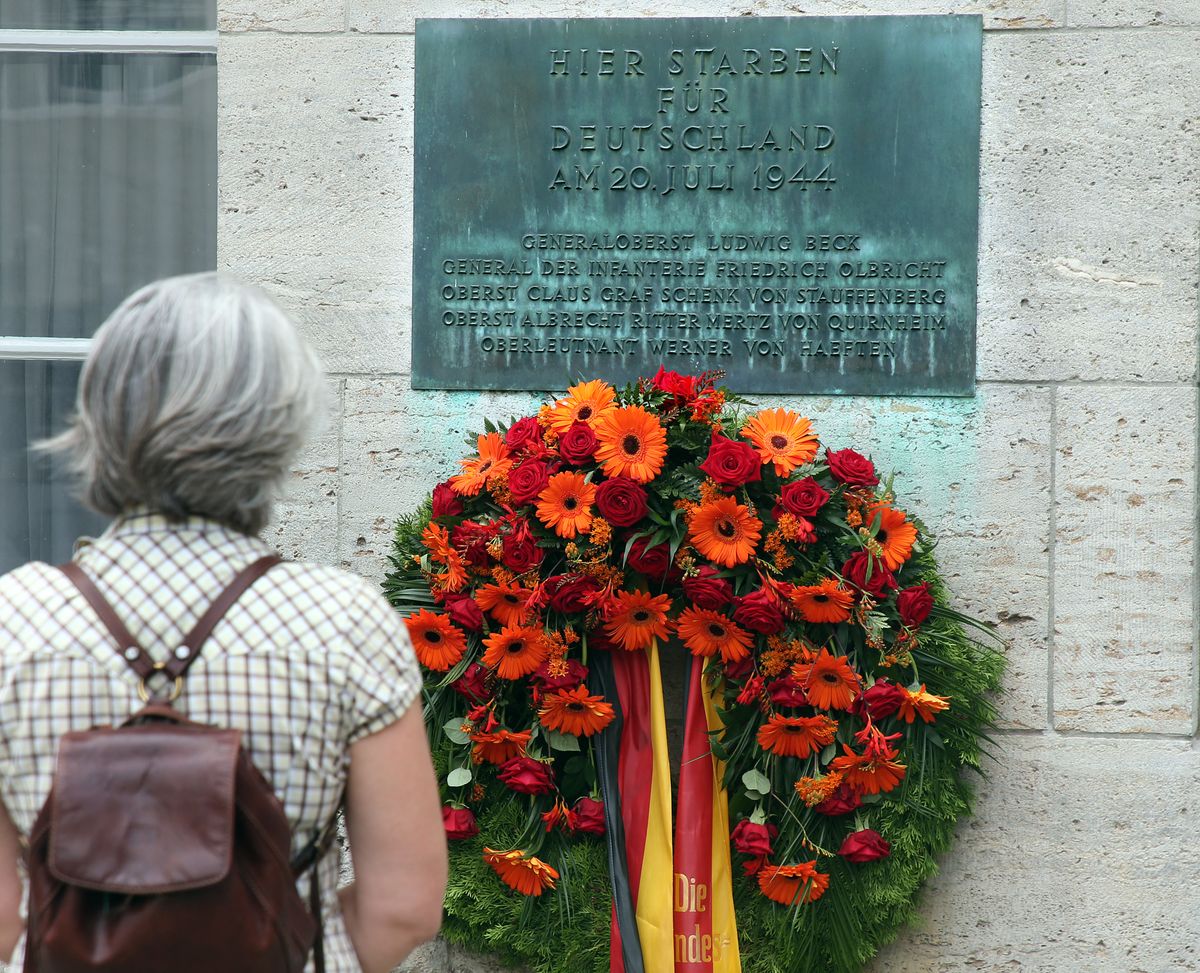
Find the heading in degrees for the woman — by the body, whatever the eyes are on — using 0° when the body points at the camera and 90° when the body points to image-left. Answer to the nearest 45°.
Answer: approximately 180°

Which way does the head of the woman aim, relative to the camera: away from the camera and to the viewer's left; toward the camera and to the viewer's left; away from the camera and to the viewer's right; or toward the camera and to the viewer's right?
away from the camera and to the viewer's right

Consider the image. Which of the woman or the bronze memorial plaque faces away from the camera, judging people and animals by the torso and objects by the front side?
the woman

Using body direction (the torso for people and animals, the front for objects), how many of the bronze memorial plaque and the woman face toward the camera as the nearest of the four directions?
1

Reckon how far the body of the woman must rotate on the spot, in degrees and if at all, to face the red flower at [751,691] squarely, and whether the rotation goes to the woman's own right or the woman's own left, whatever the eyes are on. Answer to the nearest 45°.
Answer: approximately 45° to the woman's own right

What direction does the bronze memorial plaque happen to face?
toward the camera

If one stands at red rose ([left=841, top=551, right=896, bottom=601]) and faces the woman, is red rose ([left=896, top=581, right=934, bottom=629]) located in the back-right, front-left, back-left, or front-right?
back-left

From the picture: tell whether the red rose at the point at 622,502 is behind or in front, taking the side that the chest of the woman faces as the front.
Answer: in front

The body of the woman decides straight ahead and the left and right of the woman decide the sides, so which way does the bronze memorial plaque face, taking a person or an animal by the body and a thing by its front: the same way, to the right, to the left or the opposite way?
the opposite way

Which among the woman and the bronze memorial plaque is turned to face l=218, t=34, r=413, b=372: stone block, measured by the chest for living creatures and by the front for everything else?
the woman

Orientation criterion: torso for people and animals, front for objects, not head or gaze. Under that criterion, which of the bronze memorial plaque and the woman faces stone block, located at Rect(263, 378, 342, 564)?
the woman
